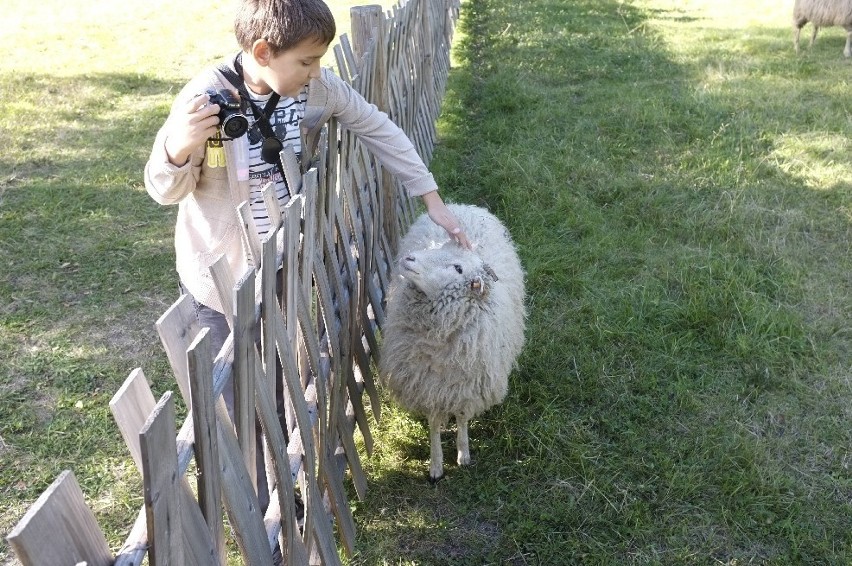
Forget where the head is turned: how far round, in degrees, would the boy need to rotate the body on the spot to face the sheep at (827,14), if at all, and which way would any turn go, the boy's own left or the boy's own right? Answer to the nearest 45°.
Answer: approximately 90° to the boy's own left

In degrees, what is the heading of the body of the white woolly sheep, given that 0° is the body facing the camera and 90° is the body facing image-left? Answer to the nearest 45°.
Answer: approximately 0°

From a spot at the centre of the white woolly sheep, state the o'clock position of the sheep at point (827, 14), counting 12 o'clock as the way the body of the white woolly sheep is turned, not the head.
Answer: The sheep is roughly at 7 o'clock from the white woolly sheep.

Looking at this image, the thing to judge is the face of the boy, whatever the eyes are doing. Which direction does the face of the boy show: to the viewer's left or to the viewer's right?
to the viewer's right

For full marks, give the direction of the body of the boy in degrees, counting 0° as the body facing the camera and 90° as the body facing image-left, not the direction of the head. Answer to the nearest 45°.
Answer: approximately 315°
